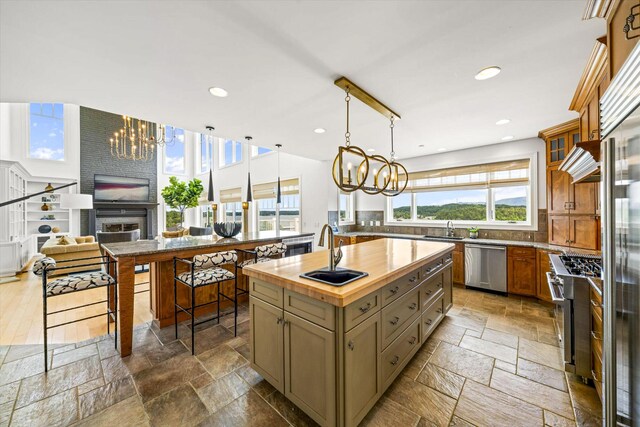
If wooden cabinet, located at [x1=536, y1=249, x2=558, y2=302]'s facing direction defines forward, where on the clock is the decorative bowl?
The decorative bowl is roughly at 12 o'clock from the wooden cabinet.

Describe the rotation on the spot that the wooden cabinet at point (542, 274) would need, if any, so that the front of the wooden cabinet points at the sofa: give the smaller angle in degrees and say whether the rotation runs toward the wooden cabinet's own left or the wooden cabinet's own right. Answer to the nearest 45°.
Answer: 0° — it already faces it

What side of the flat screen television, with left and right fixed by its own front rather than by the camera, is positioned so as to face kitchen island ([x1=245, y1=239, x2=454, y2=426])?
front

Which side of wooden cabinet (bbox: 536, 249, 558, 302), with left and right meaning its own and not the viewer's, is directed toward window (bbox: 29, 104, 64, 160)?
front

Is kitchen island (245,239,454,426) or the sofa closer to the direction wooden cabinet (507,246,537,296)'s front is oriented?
the kitchen island

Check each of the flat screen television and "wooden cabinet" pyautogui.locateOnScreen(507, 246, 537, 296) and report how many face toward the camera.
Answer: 2

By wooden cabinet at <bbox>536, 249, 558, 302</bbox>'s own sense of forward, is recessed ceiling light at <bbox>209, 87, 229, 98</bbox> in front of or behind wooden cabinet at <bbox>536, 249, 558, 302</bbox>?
in front

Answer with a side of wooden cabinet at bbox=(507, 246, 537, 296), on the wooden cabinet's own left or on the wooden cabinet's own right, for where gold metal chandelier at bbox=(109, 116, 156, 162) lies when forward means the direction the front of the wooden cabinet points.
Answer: on the wooden cabinet's own right
